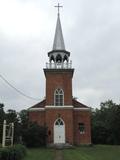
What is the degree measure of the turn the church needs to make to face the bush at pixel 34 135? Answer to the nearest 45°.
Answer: approximately 45° to its right

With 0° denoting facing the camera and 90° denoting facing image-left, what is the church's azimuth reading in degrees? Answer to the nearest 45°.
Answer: approximately 0°
